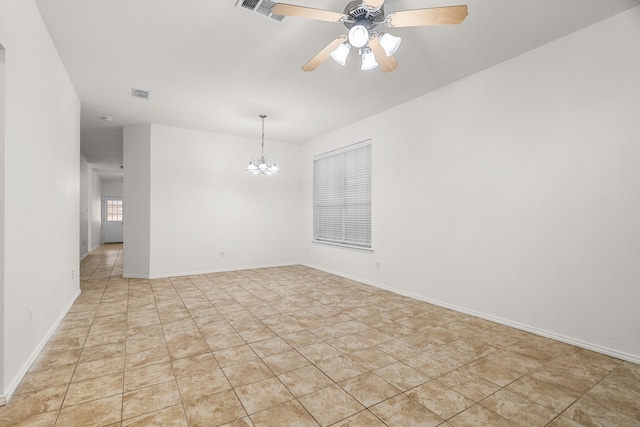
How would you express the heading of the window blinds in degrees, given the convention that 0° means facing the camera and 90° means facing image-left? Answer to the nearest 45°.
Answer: approximately 45°

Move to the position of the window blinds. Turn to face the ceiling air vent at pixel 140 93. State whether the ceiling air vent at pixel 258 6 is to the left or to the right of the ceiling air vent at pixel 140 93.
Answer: left

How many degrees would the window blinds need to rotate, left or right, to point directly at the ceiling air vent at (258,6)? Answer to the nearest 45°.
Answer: approximately 45° to its left

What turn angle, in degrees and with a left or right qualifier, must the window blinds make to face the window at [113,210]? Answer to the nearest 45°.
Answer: approximately 90° to its right

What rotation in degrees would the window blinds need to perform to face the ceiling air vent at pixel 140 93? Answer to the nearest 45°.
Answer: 0° — it already faces it
